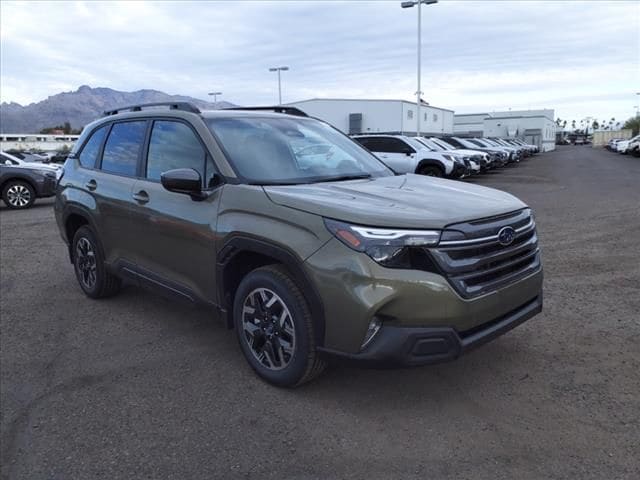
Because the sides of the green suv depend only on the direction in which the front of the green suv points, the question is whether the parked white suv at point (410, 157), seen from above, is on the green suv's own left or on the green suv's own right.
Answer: on the green suv's own left

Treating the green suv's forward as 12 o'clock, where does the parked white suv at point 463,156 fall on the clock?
The parked white suv is roughly at 8 o'clock from the green suv.

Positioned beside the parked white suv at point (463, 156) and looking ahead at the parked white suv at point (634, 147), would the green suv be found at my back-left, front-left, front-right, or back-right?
back-right

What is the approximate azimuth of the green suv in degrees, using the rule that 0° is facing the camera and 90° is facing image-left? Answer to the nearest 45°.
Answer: approximately 315°

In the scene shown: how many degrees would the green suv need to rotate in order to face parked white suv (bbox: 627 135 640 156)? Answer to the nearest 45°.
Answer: approximately 90° to its left
